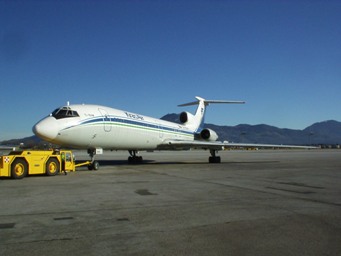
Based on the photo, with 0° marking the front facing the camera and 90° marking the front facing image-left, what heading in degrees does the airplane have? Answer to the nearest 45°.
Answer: approximately 45°

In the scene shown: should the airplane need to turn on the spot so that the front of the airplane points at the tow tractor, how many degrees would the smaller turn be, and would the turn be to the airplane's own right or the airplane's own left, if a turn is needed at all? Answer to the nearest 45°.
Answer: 0° — it already faces it

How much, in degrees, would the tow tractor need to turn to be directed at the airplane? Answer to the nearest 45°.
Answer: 0° — it already faces it

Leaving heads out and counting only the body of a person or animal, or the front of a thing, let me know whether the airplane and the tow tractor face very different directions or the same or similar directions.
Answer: very different directions

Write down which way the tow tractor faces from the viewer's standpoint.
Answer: facing away from the viewer and to the right of the viewer
